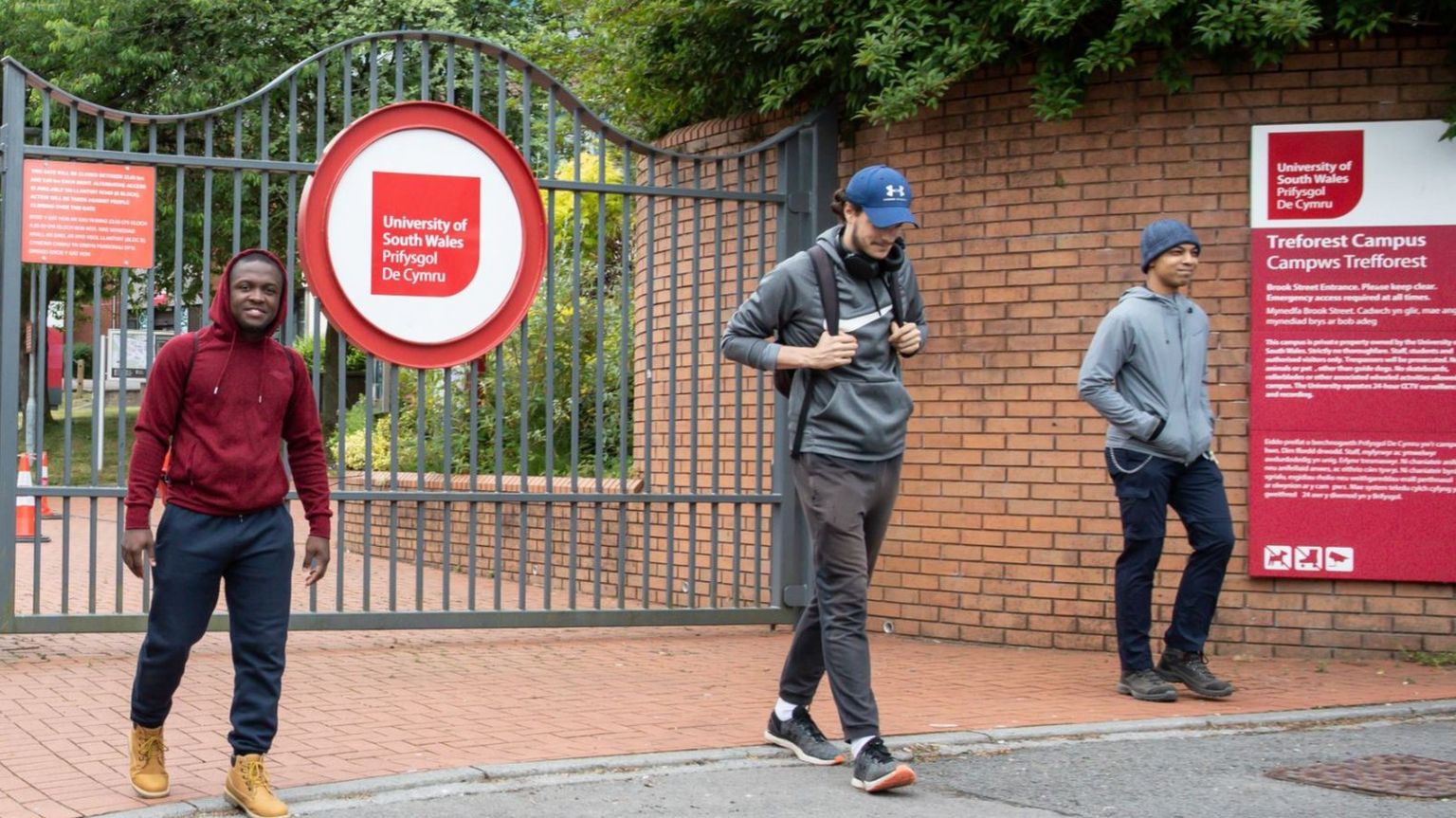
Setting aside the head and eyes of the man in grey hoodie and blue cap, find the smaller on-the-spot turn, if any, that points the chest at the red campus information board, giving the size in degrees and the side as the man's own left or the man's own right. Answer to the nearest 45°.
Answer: approximately 90° to the man's own left

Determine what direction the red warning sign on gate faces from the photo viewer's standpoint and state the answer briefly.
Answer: facing the viewer

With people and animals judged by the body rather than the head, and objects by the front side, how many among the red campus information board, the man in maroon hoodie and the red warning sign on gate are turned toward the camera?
3

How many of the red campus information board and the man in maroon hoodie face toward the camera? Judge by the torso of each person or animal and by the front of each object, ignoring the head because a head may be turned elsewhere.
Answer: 2

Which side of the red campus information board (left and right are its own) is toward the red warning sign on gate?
right

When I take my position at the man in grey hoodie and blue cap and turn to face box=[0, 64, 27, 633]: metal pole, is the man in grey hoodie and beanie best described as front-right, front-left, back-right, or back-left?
back-right

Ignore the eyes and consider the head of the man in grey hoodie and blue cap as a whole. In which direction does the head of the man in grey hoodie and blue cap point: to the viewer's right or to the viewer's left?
to the viewer's right

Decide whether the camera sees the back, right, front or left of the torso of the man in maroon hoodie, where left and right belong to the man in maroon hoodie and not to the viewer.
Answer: front

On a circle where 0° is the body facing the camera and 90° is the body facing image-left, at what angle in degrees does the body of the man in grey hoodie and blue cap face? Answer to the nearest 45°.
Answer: approximately 315°

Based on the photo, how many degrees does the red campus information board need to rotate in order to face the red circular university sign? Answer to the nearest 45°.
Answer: approximately 90° to its right

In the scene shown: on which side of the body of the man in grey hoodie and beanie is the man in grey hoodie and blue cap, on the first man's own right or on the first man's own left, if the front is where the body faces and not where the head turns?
on the first man's own right
